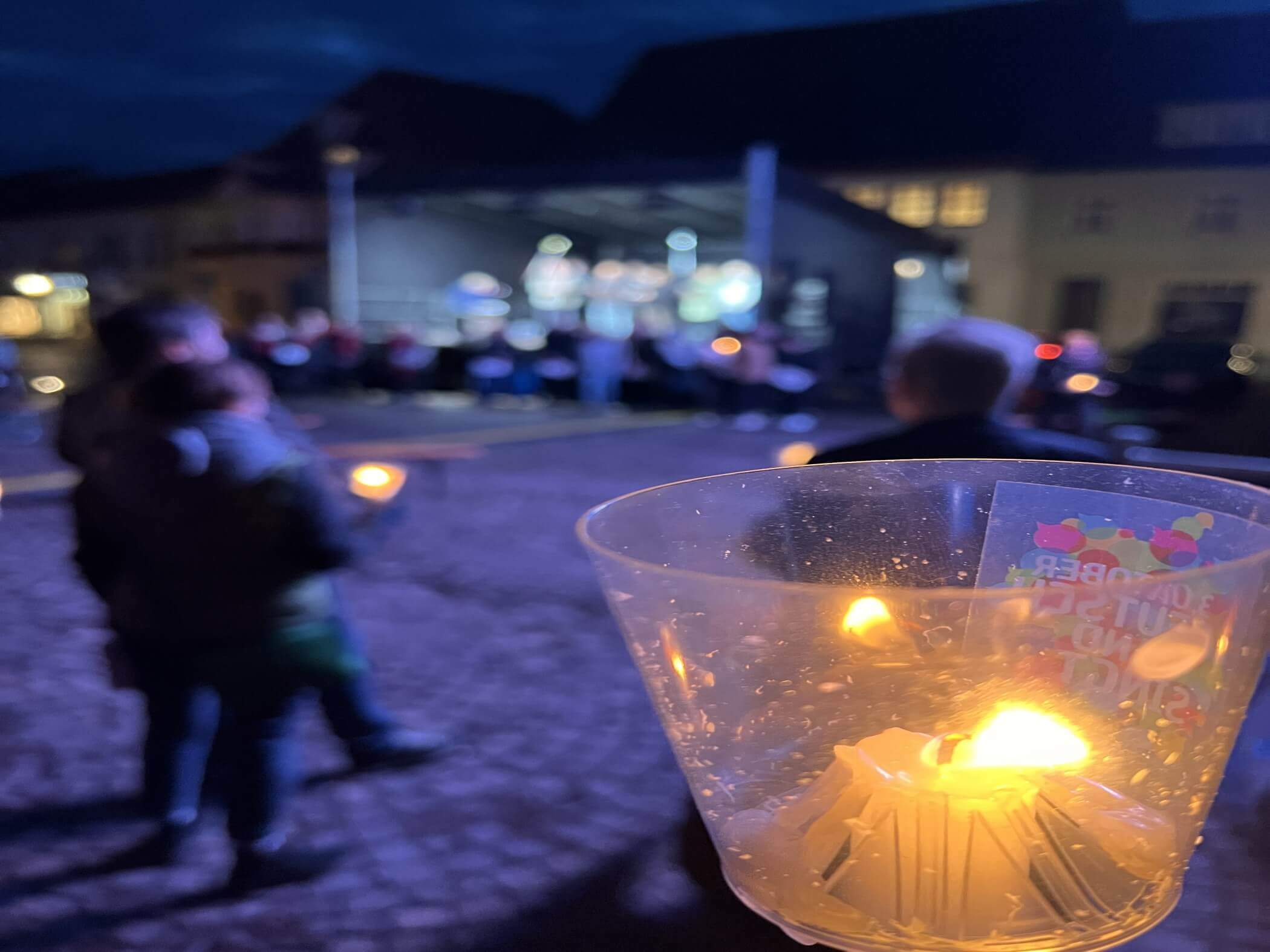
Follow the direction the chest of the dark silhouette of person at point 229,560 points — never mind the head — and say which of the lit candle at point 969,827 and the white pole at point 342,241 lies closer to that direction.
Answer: the white pole

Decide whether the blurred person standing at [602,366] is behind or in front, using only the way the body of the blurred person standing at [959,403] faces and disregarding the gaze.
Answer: in front

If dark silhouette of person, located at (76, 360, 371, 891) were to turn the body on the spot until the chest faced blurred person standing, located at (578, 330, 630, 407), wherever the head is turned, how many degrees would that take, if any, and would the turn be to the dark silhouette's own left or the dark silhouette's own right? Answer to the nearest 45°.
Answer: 0° — they already face them

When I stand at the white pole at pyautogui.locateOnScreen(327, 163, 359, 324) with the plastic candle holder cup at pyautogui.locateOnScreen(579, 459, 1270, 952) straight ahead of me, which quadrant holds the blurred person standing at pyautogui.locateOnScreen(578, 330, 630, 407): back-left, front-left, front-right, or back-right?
front-left

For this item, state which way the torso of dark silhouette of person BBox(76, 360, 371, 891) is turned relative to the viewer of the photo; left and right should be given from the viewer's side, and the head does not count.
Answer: facing away from the viewer and to the right of the viewer

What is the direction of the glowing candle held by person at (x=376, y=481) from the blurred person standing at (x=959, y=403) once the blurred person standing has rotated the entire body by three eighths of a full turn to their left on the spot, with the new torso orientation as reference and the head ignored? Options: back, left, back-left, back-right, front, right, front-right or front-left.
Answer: front-right

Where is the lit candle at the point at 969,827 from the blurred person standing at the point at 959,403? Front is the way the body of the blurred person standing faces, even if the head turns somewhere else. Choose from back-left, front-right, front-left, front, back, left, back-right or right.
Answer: back

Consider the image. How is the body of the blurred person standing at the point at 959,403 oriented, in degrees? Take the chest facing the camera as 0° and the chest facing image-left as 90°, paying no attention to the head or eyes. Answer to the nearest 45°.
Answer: approximately 180°

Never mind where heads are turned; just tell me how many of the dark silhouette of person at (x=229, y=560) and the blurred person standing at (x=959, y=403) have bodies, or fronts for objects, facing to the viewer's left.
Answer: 0

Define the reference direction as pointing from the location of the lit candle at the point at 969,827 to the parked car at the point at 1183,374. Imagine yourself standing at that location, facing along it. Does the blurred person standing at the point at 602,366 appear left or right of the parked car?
left

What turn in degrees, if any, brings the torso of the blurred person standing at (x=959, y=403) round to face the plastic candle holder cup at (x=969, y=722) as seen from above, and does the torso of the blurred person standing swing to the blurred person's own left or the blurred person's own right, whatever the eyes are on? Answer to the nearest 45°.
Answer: approximately 180°
